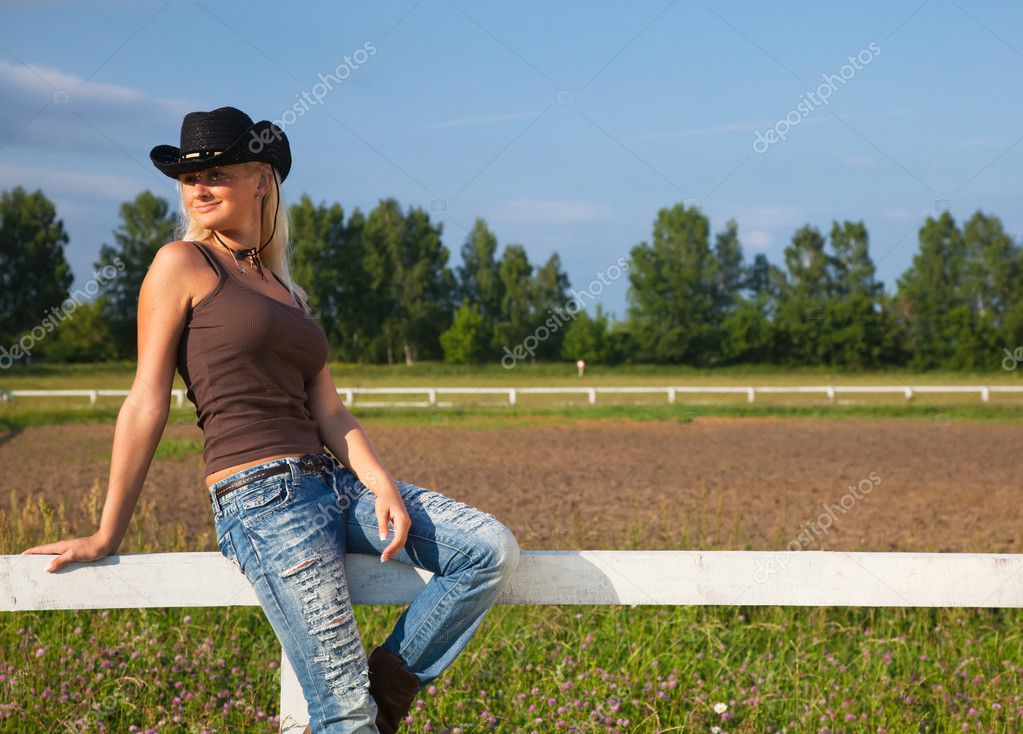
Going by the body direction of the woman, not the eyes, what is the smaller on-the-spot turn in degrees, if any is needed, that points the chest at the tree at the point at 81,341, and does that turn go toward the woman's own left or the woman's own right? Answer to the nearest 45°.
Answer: approximately 135° to the woman's own left

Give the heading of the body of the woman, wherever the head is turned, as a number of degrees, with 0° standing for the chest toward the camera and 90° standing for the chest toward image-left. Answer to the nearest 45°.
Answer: approximately 315°

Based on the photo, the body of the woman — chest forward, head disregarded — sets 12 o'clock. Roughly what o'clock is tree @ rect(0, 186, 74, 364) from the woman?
The tree is roughly at 7 o'clock from the woman.
